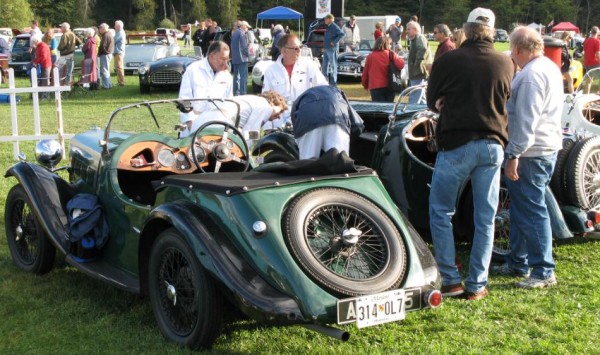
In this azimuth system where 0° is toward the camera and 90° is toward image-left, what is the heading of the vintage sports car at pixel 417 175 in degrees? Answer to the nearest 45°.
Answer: approximately 135°

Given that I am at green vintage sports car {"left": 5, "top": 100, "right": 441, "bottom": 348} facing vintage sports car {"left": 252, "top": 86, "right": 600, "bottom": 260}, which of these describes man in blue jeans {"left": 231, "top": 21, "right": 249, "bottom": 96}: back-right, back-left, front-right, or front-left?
front-left

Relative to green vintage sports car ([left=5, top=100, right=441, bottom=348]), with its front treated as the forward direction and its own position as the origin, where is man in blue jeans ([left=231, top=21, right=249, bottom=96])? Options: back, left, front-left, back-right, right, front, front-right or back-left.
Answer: front-right

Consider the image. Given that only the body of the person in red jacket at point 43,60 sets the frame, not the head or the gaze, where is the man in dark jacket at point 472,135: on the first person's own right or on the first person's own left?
on the first person's own left

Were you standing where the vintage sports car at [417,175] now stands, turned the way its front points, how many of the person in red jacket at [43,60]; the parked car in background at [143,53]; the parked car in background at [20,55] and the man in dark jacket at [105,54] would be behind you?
0

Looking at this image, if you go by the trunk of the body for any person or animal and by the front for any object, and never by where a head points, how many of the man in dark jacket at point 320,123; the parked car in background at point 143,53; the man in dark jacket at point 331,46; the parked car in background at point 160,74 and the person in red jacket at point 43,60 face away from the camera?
1

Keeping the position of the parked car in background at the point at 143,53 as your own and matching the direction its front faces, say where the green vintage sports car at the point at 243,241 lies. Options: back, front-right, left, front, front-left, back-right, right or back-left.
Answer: front-left

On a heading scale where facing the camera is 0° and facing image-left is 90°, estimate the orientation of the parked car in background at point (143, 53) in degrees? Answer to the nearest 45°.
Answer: approximately 45°

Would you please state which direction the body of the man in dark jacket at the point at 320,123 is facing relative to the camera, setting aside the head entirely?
away from the camera

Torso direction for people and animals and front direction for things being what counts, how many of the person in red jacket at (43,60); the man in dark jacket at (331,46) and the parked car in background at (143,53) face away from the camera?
0

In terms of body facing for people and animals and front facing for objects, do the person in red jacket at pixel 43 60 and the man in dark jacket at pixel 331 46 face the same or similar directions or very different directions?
same or similar directions

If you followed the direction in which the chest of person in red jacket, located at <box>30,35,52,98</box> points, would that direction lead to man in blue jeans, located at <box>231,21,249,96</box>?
no

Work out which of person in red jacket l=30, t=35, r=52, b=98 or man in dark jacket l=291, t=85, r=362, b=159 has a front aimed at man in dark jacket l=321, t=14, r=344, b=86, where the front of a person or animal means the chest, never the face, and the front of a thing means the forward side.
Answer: man in dark jacket l=291, t=85, r=362, b=159

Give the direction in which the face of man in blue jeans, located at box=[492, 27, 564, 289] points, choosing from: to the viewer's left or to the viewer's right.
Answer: to the viewer's left

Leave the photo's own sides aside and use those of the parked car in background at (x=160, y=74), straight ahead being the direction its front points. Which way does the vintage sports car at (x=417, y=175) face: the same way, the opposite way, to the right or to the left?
to the right
